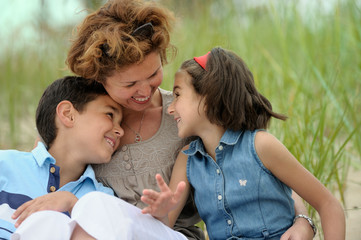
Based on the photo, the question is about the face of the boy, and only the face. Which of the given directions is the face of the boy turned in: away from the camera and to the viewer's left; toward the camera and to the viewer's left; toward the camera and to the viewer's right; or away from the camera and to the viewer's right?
toward the camera and to the viewer's right

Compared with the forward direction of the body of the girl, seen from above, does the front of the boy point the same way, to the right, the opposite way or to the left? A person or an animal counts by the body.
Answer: to the left

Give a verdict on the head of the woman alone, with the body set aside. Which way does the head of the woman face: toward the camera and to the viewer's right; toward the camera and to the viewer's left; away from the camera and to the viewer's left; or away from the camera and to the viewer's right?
toward the camera and to the viewer's right

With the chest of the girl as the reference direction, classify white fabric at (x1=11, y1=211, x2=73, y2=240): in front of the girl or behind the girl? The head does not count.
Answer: in front

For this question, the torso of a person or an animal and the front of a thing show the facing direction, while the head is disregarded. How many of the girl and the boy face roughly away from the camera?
0

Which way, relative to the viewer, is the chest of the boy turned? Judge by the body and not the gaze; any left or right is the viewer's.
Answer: facing the viewer and to the right of the viewer

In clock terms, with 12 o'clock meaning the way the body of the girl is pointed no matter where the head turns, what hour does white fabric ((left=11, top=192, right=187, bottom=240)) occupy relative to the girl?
The white fabric is roughly at 12 o'clock from the girl.

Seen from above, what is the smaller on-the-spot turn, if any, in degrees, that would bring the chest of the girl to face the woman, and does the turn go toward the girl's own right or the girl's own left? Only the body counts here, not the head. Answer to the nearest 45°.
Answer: approximately 90° to the girl's own right

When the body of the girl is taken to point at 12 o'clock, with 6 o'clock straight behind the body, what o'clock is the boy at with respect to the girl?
The boy is roughly at 2 o'clock from the girl.
